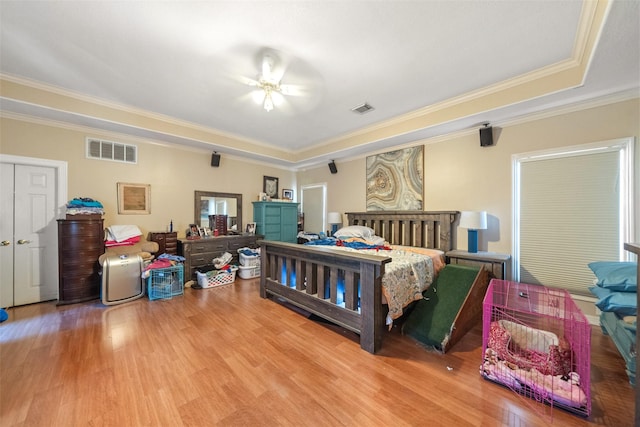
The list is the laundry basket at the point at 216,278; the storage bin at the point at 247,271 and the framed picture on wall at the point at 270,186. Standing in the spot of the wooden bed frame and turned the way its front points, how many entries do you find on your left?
0

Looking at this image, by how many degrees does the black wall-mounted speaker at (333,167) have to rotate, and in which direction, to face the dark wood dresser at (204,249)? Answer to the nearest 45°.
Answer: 0° — it already faces it

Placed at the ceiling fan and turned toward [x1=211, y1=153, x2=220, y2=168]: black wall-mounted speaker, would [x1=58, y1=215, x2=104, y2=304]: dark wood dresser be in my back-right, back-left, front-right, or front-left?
front-left

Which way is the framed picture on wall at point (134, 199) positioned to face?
toward the camera

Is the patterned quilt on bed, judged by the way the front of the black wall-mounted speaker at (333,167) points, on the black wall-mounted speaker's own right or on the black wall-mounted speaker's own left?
on the black wall-mounted speaker's own left

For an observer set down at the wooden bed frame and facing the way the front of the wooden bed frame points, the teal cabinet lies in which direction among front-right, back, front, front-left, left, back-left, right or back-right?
right

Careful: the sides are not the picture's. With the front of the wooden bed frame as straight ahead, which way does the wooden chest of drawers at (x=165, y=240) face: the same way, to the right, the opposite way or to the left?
to the left

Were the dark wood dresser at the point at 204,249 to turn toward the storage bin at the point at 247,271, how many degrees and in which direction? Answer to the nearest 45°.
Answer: approximately 45° to its left

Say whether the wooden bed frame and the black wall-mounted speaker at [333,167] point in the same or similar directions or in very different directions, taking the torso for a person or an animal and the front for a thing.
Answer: same or similar directions

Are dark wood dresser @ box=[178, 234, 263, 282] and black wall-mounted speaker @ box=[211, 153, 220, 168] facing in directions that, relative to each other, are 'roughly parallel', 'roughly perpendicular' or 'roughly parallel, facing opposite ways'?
roughly parallel

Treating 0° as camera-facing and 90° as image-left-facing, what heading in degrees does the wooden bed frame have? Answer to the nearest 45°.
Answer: approximately 45°

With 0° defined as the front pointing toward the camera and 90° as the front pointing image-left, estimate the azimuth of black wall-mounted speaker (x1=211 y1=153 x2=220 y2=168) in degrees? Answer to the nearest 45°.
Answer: approximately 315°

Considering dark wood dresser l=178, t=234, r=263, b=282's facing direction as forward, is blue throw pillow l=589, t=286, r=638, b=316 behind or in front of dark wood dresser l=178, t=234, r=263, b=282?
in front

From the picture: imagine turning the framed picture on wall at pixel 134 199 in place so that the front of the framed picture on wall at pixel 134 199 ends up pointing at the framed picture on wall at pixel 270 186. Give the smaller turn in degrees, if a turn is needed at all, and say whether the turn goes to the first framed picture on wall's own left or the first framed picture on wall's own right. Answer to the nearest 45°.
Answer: approximately 90° to the first framed picture on wall's own left

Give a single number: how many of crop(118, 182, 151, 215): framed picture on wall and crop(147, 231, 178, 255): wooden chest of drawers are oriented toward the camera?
2

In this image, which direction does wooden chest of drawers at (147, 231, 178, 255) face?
toward the camera

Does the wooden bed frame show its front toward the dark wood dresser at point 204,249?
no

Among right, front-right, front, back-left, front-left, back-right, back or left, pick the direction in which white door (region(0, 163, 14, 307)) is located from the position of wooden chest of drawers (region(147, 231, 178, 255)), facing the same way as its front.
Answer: right

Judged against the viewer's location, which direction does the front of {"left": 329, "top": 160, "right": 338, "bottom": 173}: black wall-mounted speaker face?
facing the viewer and to the left of the viewer
